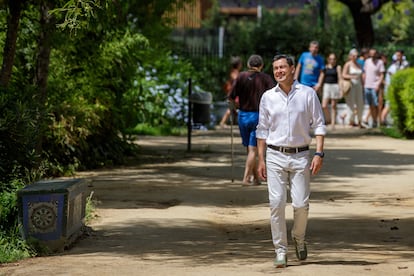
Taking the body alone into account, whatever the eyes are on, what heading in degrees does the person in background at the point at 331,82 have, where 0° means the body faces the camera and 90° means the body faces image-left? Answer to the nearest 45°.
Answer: approximately 0°

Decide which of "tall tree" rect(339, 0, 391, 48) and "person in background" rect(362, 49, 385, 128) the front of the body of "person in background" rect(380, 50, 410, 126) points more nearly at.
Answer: the person in background

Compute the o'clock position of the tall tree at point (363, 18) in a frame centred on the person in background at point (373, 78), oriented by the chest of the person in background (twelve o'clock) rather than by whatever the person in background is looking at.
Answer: The tall tree is roughly at 6 o'clock from the person in background.

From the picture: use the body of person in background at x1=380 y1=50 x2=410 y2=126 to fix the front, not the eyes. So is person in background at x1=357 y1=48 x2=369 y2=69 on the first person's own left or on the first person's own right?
on the first person's own right
